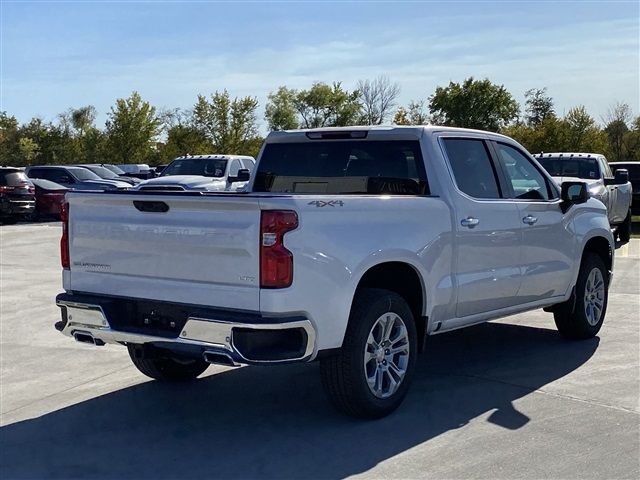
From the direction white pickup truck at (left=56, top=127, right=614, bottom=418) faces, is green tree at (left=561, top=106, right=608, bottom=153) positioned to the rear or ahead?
ahead

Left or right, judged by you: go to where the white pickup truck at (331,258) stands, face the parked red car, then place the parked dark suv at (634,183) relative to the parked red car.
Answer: right

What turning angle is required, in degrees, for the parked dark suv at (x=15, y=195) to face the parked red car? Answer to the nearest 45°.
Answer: approximately 90° to its right

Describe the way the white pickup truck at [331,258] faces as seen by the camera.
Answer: facing away from the viewer and to the right of the viewer

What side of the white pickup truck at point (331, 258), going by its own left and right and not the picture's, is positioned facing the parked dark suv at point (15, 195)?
left

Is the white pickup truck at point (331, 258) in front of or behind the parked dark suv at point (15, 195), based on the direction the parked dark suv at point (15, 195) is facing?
behind

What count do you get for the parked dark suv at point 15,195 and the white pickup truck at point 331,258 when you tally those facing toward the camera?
0

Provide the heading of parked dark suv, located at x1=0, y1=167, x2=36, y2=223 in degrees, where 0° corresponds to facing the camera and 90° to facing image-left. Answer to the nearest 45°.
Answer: approximately 135°

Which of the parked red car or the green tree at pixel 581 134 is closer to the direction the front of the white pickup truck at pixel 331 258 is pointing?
the green tree

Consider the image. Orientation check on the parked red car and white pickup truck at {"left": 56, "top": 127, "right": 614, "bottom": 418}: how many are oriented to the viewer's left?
0
